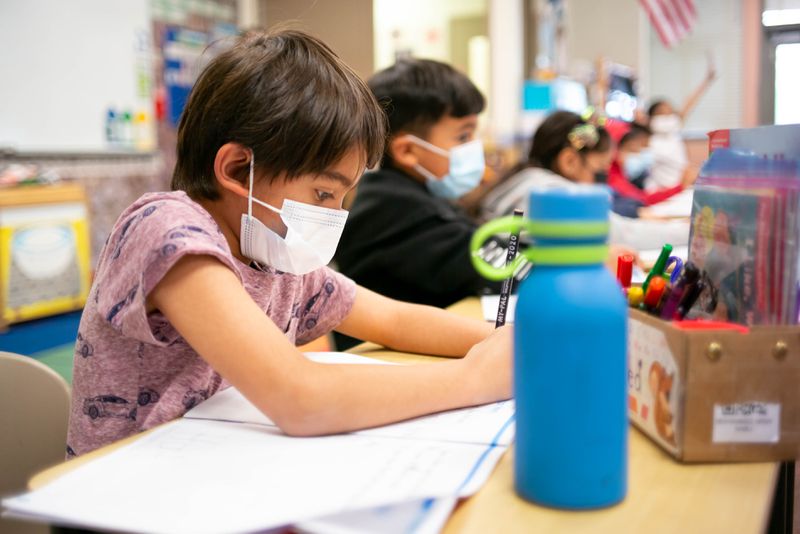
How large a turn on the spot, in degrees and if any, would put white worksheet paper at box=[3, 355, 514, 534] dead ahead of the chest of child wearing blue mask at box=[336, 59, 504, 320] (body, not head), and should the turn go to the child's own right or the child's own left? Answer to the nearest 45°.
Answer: approximately 90° to the child's own right

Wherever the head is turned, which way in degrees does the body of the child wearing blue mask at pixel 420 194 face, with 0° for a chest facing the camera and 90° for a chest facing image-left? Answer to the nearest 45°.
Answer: approximately 270°

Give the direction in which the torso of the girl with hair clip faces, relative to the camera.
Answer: to the viewer's right

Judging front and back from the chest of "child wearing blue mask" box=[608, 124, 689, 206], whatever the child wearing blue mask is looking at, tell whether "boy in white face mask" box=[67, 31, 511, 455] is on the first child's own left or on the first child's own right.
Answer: on the first child's own right

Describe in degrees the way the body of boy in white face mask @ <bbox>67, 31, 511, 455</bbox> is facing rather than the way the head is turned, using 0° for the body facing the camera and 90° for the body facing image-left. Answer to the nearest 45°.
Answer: approximately 270°

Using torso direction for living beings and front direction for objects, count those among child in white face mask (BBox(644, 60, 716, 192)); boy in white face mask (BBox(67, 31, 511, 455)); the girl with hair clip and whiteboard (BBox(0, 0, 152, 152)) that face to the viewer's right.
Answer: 2

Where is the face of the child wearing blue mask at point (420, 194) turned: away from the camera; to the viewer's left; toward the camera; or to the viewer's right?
to the viewer's right

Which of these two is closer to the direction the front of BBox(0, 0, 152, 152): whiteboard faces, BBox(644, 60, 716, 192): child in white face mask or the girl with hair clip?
the girl with hair clip

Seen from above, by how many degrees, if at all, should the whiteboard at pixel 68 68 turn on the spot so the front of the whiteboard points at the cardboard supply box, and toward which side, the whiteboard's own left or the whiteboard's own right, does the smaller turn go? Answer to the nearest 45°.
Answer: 0° — it already faces it

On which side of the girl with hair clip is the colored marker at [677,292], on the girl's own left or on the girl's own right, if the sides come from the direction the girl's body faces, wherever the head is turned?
on the girl's own right

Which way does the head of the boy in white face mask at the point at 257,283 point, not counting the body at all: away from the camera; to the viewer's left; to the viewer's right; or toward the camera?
to the viewer's right
